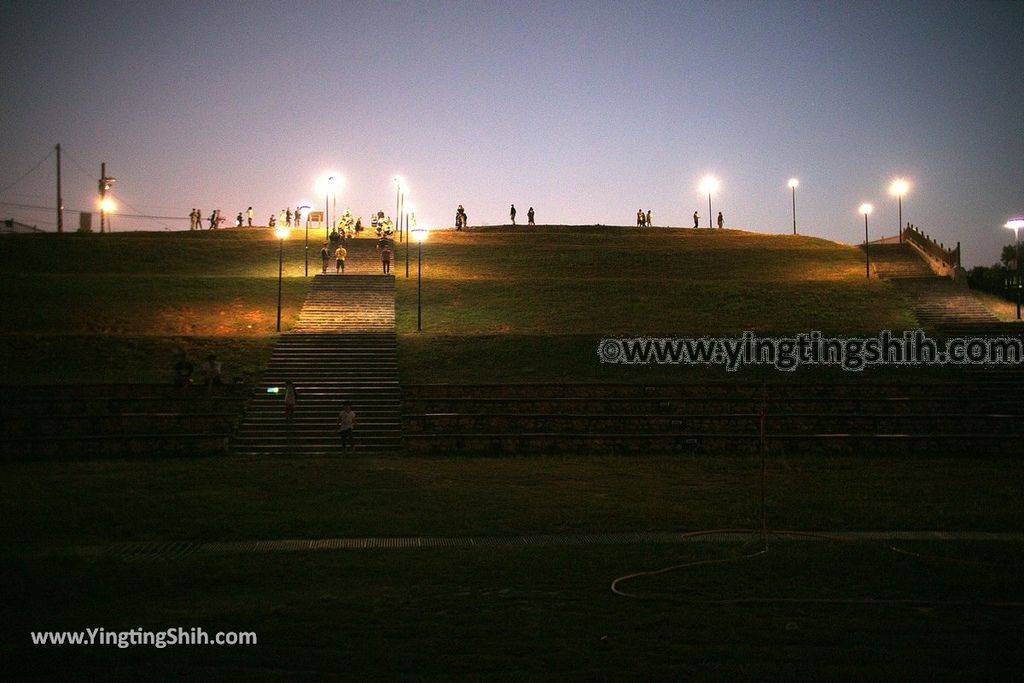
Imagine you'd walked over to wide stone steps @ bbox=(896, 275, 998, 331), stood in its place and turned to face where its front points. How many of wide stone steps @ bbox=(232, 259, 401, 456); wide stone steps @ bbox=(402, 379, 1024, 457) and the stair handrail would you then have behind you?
1

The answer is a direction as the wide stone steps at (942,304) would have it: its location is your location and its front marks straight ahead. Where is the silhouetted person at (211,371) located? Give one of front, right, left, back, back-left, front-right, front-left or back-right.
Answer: front-right

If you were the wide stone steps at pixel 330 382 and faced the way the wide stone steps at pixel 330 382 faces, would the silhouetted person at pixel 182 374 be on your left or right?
on your right

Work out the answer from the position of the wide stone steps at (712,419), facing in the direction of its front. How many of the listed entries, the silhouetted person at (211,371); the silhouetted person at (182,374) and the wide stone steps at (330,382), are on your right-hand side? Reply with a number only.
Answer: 3

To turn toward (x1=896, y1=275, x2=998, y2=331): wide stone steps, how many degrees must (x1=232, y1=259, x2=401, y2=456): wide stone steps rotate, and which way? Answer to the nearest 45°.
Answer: approximately 90° to its left

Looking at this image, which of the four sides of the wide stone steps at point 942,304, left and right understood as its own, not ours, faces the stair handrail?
back

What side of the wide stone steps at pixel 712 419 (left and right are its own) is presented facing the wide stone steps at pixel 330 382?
right

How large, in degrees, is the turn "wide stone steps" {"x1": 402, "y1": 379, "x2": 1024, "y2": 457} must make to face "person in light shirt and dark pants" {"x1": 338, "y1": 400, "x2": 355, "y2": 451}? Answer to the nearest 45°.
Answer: approximately 90° to its right

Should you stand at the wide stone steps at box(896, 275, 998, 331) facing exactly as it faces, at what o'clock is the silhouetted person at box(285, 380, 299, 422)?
The silhouetted person is roughly at 1 o'clock from the wide stone steps.

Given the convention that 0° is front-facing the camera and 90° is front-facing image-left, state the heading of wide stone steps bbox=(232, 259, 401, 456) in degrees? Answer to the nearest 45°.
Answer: approximately 0°

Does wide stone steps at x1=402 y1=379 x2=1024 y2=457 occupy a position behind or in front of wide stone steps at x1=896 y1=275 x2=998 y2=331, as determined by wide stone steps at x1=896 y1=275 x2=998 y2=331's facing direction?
in front
